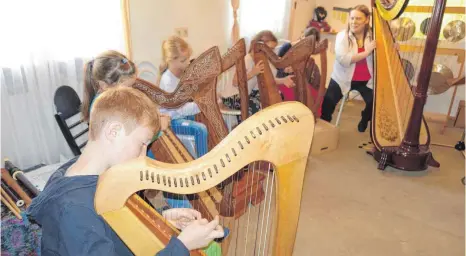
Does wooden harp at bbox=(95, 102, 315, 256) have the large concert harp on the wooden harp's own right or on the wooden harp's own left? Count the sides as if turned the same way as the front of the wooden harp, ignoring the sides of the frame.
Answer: on the wooden harp's own left

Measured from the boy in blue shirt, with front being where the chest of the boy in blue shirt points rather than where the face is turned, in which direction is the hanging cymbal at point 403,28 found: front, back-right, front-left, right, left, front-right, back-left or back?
front-left

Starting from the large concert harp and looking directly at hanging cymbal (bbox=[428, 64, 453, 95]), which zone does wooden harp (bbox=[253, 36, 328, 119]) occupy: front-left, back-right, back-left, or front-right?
back-left

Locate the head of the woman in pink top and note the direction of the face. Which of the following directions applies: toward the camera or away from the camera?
toward the camera

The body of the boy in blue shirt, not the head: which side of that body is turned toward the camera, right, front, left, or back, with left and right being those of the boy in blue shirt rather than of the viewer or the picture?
right

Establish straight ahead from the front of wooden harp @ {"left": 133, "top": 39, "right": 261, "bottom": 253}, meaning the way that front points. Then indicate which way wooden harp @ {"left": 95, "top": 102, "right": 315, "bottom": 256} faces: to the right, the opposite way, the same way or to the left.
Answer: the same way

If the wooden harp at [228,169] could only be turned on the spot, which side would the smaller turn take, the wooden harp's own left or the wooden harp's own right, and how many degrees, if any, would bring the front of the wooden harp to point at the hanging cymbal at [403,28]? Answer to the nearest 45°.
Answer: approximately 45° to the wooden harp's own left

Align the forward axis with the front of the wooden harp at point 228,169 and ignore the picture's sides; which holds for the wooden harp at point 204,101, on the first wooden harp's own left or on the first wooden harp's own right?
on the first wooden harp's own left

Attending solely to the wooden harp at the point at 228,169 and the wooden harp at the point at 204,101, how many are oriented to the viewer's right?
2

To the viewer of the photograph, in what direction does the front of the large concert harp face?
facing the viewer and to the right of the viewer

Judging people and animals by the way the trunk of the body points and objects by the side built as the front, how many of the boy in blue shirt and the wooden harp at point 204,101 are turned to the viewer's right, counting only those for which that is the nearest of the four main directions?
2
